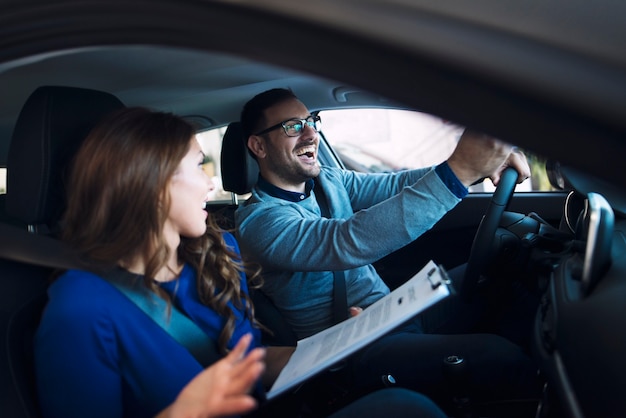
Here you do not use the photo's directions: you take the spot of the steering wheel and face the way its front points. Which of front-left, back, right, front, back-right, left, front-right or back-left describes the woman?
front-left

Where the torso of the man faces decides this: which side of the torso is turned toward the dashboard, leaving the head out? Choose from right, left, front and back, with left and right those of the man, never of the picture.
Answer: front

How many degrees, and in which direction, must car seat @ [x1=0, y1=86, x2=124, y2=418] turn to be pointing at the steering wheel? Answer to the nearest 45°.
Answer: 0° — it already faces it

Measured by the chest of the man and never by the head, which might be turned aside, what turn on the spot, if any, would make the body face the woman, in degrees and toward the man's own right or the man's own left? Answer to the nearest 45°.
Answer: approximately 90° to the man's own right

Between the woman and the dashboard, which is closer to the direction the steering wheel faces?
the woman

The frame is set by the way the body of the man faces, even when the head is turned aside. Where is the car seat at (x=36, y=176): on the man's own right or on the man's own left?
on the man's own right

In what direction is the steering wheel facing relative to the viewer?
to the viewer's left

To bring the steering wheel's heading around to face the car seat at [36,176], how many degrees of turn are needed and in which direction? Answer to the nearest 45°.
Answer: approximately 45° to its left

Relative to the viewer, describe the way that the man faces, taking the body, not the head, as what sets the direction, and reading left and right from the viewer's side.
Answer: facing the viewer and to the right of the viewer

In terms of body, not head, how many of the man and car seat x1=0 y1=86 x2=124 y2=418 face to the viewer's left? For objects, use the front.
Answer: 0

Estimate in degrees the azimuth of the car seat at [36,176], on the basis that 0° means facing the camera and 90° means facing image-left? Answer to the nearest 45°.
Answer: approximately 270°

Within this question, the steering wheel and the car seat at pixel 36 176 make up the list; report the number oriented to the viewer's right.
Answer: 1
